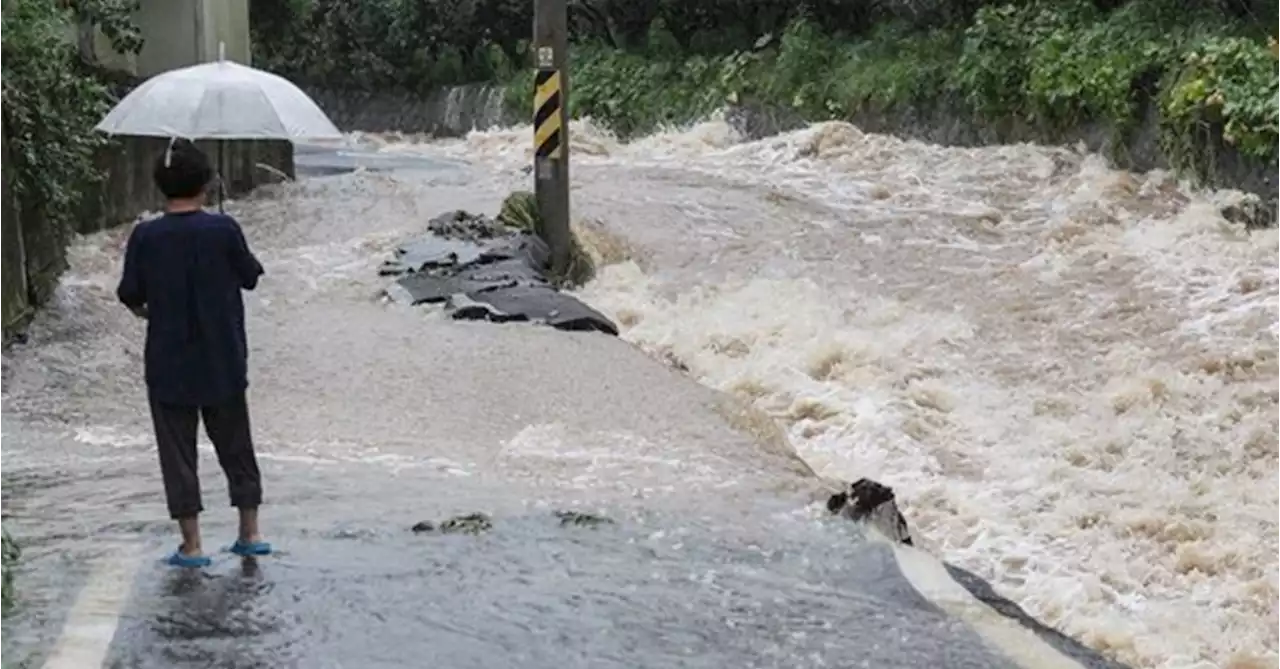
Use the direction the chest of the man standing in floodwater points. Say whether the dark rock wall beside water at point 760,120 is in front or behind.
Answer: in front

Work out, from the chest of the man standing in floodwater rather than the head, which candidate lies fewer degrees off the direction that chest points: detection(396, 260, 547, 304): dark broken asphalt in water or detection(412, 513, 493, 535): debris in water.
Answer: the dark broken asphalt in water

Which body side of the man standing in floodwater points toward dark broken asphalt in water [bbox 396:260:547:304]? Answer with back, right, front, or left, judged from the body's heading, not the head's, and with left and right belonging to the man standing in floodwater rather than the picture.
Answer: front

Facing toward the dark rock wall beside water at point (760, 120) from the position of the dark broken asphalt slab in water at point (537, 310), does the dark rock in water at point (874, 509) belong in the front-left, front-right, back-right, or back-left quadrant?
back-right

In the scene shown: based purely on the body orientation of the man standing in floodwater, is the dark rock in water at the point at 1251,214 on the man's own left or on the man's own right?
on the man's own right

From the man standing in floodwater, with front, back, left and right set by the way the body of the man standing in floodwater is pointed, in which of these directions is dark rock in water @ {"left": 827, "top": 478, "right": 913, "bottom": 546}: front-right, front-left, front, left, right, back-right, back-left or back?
right

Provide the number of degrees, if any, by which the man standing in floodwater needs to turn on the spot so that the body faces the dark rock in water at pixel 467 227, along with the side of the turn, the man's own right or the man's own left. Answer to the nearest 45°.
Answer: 0° — they already face it

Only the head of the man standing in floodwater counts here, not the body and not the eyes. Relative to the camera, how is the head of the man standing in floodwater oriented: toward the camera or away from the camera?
away from the camera

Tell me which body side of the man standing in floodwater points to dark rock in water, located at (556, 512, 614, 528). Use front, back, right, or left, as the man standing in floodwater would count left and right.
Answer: right

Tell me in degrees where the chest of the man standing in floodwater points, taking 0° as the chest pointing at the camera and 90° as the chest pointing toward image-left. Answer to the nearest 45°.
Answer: approximately 180°
